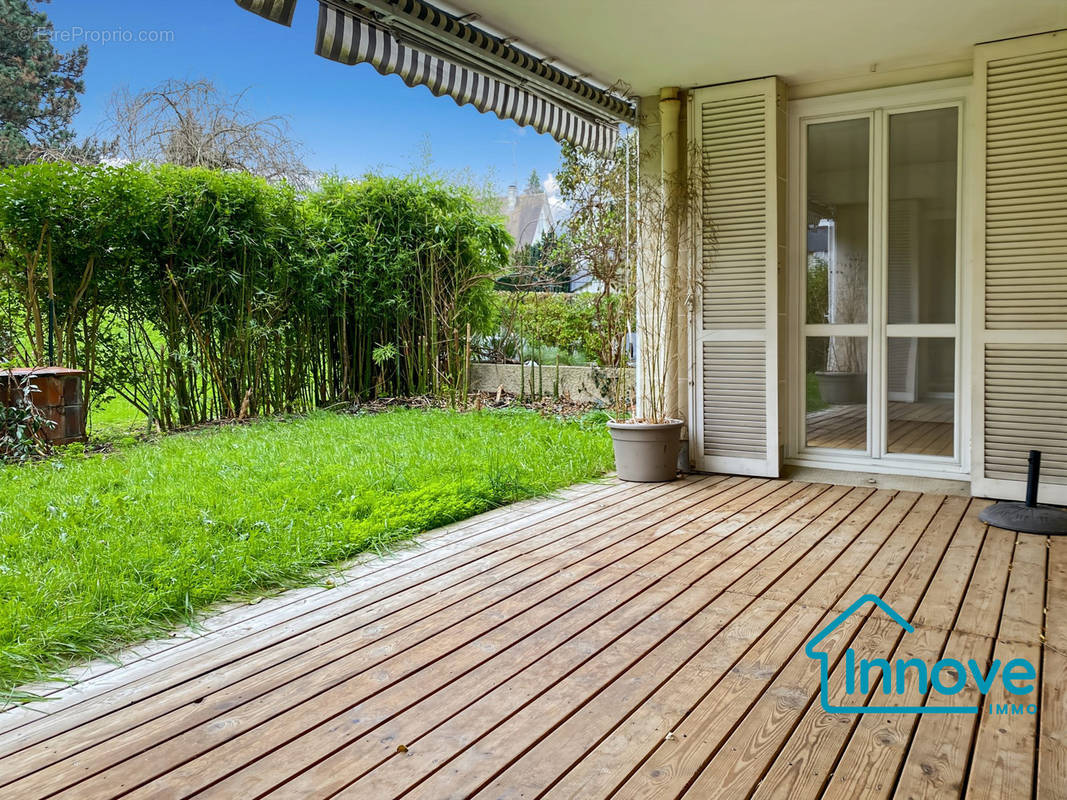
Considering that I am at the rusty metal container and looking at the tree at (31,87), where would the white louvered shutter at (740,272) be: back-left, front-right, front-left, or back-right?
back-right

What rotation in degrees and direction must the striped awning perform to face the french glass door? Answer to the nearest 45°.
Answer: approximately 135° to its right

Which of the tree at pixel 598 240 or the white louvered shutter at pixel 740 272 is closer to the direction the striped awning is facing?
the tree

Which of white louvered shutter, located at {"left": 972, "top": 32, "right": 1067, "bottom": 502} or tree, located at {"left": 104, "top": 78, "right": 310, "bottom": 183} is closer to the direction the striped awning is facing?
the tree

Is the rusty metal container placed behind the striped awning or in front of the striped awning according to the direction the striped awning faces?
in front

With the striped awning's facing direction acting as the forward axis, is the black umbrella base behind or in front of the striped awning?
behind

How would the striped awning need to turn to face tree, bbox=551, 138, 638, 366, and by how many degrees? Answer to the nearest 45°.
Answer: approximately 45° to its right

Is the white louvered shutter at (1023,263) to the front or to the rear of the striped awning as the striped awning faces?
to the rear

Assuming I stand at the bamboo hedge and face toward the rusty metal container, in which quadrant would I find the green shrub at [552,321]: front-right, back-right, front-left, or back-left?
back-left

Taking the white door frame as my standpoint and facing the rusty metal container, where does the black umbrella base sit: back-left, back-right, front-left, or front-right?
back-left

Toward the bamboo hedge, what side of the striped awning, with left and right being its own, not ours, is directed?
front
